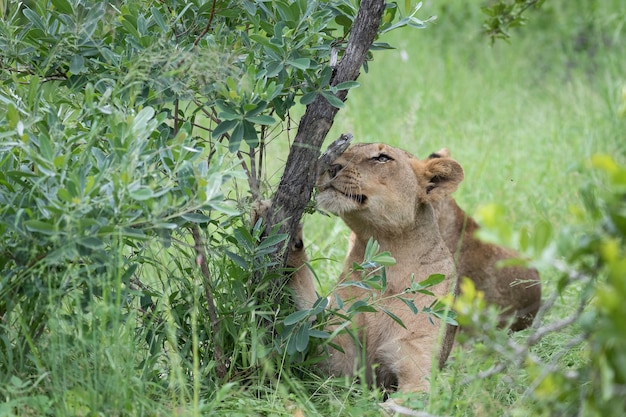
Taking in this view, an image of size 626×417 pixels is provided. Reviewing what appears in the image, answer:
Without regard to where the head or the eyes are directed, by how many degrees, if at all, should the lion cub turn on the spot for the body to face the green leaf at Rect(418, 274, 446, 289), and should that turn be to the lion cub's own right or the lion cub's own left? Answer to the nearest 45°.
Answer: approximately 45° to the lion cub's own left

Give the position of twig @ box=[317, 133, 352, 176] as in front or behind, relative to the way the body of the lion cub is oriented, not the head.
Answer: in front

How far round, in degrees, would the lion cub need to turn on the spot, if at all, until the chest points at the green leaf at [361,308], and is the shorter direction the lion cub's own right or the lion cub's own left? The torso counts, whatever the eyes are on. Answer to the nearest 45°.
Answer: approximately 45° to the lion cub's own left

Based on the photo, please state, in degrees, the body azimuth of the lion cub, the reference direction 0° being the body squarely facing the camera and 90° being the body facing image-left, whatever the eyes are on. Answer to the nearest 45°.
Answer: approximately 45°
